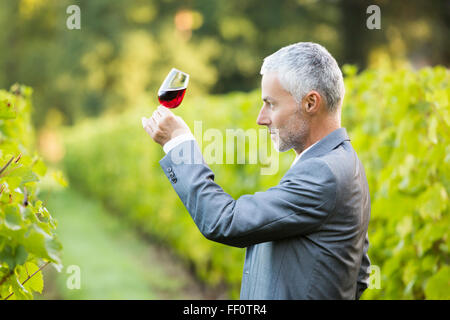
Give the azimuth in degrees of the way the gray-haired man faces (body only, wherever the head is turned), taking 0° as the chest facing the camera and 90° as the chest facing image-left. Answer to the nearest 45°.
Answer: approximately 90°

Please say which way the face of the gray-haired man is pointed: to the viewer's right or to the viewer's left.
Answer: to the viewer's left
